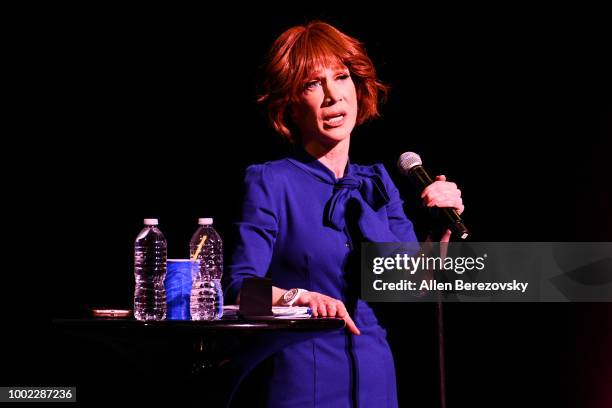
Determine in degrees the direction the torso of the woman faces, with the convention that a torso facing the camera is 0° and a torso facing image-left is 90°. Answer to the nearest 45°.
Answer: approximately 315°
